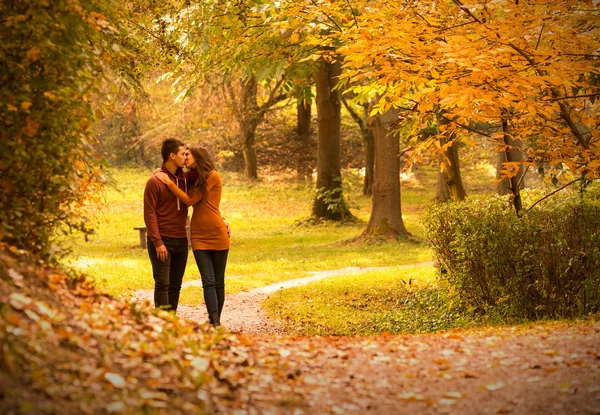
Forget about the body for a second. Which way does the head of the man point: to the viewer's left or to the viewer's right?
to the viewer's right

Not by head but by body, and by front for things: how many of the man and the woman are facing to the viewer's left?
1

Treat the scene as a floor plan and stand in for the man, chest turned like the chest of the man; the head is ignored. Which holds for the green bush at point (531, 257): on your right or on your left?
on your left

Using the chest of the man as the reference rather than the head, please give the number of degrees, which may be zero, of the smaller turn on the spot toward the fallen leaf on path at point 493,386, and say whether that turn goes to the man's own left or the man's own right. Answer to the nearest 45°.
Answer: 0° — they already face it

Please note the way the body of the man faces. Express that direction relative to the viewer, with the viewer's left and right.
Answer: facing the viewer and to the right of the viewer

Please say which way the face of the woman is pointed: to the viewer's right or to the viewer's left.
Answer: to the viewer's left

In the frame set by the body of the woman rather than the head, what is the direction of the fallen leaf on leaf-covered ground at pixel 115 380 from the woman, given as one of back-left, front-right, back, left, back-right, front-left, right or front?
left

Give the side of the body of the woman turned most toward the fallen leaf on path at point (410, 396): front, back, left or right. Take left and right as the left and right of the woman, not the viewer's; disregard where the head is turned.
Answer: left

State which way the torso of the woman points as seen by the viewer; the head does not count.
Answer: to the viewer's left
